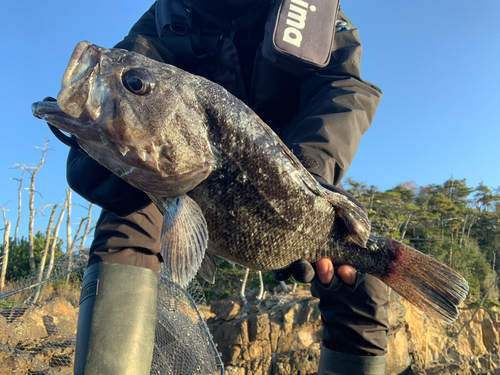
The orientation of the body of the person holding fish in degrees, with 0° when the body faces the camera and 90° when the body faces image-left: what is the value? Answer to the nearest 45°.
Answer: approximately 0°

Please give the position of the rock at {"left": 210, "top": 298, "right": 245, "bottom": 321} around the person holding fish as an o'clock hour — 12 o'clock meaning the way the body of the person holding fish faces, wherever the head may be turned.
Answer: The rock is roughly at 6 o'clock from the person holding fish.
